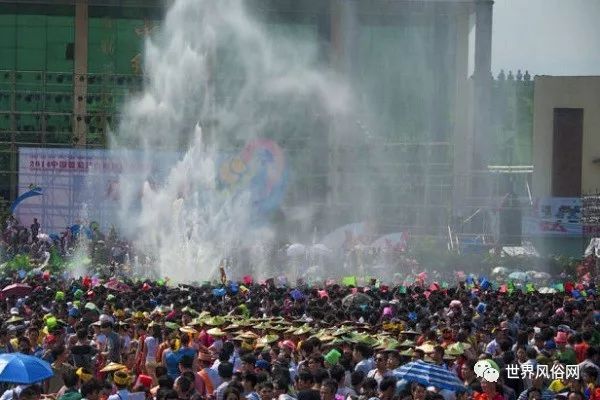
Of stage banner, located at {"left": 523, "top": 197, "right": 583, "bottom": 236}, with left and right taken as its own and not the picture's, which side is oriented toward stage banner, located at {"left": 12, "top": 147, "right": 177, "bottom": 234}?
right

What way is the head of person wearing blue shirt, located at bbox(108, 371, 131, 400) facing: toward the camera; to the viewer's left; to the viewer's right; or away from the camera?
away from the camera

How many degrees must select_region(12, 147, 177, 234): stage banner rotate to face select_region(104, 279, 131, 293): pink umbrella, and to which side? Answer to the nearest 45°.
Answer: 0° — it already faces it

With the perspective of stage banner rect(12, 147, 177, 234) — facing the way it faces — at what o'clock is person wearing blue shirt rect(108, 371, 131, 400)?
The person wearing blue shirt is roughly at 12 o'clock from the stage banner.

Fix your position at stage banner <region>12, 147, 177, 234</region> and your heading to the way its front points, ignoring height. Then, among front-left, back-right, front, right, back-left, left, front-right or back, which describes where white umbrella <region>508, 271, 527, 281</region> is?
front-left

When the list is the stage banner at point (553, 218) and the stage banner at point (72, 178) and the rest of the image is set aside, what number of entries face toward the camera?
2

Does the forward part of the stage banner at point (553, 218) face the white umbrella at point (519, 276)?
yes

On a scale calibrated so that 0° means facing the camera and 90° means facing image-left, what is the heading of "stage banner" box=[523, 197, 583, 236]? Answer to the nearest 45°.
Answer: approximately 0°

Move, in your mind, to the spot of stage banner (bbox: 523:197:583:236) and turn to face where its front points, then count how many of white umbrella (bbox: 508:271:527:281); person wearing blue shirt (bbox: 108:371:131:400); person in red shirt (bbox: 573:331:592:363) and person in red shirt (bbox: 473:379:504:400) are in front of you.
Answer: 4
